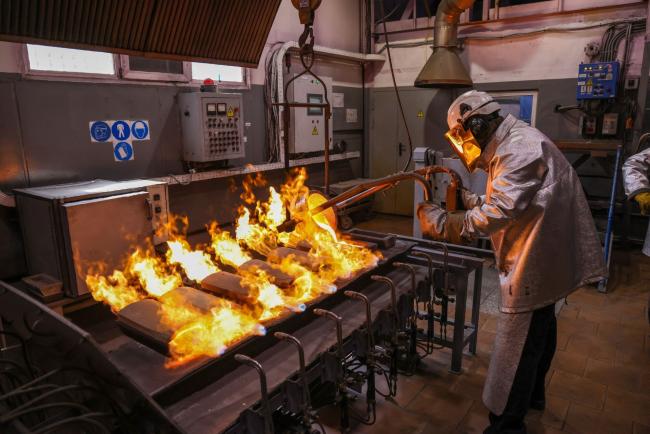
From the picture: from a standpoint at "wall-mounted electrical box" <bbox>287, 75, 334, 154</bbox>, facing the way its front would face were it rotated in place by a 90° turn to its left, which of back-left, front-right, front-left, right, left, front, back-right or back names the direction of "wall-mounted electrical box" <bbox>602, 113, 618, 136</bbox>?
front-right

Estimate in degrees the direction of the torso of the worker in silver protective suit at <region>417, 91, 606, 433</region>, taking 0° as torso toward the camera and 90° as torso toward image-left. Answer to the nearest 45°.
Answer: approximately 90°

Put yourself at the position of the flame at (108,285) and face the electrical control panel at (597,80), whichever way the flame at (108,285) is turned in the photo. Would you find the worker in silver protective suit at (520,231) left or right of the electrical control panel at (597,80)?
right

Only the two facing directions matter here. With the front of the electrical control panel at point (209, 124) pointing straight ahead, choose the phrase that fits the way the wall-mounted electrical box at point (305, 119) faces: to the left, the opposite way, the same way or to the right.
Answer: the same way

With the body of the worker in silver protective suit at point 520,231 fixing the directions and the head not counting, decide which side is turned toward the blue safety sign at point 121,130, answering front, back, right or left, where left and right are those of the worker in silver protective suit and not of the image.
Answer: front

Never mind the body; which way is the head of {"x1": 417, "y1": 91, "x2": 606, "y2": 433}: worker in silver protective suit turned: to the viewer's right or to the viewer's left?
to the viewer's left

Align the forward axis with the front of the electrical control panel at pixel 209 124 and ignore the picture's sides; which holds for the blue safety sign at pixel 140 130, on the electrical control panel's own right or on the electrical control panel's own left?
on the electrical control panel's own right

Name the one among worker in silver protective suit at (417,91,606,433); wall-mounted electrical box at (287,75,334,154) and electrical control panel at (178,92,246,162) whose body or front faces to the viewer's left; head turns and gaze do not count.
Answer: the worker in silver protective suit

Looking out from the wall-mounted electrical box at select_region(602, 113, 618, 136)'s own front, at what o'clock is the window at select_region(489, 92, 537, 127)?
The window is roughly at 2 o'clock from the wall-mounted electrical box.

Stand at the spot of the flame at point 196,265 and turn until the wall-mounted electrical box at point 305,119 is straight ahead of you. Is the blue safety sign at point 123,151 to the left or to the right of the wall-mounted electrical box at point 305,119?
left

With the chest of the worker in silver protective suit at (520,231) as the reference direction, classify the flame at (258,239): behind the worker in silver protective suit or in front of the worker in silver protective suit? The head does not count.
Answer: in front

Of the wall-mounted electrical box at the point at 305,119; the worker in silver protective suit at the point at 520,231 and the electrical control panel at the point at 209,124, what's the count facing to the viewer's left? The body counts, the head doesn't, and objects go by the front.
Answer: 1

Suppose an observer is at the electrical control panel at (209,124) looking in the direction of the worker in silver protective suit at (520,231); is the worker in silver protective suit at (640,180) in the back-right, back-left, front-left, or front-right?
front-left

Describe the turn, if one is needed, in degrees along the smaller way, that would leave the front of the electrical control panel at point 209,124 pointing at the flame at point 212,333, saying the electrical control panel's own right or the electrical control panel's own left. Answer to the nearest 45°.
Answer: approximately 45° to the electrical control panel's own right

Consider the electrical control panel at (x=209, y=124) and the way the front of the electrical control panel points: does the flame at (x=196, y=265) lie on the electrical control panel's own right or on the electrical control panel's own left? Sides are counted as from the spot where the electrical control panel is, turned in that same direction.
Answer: on the electrical control panel's own right

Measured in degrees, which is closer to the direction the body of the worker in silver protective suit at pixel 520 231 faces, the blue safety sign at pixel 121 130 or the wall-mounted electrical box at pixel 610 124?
the blue safety sign
